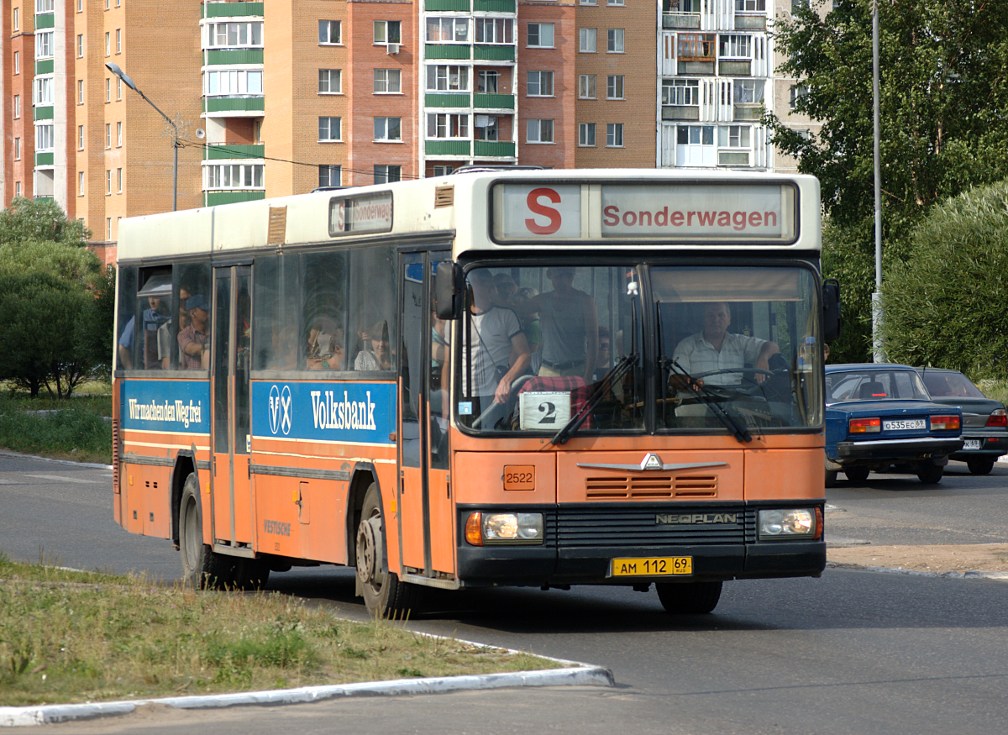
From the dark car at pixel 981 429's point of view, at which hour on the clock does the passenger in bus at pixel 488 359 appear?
The passenger in bus is roughly at 8 o'clock from the dark car.

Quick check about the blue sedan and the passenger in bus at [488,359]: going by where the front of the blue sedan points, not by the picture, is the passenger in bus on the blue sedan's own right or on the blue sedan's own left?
on the blue sedan's own left

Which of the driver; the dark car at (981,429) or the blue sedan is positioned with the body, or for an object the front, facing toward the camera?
the driver

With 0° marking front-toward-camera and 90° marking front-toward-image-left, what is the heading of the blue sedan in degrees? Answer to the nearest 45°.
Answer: approximately 135°

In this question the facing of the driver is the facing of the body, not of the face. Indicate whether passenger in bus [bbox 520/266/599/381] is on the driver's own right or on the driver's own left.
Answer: on the driver's own right

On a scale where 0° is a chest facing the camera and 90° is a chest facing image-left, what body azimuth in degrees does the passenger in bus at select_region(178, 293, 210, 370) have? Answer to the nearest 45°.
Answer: approximately 315°

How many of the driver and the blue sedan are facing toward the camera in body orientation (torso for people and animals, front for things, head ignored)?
1

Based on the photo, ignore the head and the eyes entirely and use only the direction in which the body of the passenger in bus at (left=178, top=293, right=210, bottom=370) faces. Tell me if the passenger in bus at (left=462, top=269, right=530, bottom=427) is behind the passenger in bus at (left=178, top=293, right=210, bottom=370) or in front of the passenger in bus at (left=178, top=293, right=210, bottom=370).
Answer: in front

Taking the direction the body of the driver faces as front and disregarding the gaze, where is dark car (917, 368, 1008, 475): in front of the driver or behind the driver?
behind

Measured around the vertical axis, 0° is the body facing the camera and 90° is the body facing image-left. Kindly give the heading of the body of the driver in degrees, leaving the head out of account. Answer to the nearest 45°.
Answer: approximately 0°

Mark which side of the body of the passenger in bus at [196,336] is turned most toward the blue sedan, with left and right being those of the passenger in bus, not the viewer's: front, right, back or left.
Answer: left

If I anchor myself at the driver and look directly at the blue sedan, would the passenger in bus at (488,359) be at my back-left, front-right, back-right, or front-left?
back-left

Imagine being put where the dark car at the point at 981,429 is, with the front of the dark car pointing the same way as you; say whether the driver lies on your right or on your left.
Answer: on your left

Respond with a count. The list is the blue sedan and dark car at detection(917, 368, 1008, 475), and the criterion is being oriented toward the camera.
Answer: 0
